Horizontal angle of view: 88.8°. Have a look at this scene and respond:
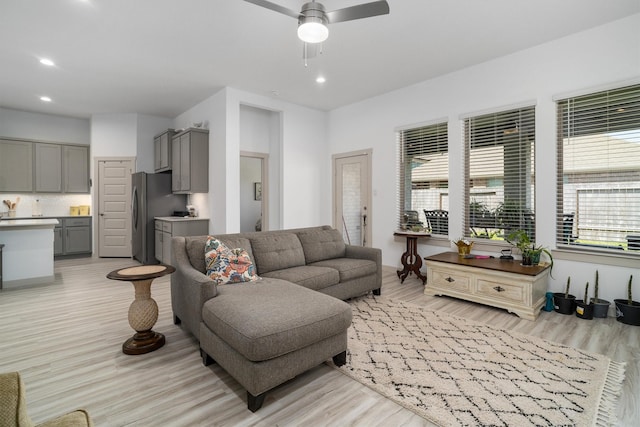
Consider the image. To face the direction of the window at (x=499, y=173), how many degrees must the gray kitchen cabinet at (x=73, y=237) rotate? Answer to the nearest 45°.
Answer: approximately 45° to its left

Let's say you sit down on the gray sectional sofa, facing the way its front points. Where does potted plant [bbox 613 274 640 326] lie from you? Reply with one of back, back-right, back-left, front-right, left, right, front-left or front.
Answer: front-left

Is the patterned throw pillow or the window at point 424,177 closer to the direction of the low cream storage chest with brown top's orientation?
the patterned throw pillow

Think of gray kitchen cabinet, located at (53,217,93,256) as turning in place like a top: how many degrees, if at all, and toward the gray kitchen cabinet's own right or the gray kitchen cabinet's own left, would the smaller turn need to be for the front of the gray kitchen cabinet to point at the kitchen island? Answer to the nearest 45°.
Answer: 0° — it already faces it

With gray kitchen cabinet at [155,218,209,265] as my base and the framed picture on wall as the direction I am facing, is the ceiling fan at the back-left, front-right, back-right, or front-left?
back-right

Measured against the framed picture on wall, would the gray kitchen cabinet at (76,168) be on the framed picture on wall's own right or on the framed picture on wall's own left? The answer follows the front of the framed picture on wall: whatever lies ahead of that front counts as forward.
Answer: on the framed picture on wall's own right

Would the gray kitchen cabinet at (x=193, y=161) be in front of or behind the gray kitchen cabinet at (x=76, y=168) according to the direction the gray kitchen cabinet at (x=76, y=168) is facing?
in front

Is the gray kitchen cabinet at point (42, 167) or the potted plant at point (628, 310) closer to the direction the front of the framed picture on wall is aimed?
the potted plant

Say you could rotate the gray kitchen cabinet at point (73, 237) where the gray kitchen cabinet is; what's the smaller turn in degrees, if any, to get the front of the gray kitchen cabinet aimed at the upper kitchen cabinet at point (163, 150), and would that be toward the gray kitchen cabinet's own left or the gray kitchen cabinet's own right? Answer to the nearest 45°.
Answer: approximately 45° to the gray kitchen cabinet's own left

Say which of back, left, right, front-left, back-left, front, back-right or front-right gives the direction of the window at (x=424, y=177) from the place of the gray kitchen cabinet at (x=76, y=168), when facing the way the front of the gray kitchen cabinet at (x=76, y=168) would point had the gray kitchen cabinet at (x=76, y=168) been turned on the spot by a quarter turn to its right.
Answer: back-left

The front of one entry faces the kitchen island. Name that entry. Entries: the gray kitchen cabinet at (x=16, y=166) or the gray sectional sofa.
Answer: the gray kitchen cabinet

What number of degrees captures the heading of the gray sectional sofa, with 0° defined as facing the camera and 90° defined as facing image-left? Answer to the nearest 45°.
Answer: approximately 315°

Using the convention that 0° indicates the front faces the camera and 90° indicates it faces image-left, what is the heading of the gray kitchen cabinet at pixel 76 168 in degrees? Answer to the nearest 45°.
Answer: approximately 0°
